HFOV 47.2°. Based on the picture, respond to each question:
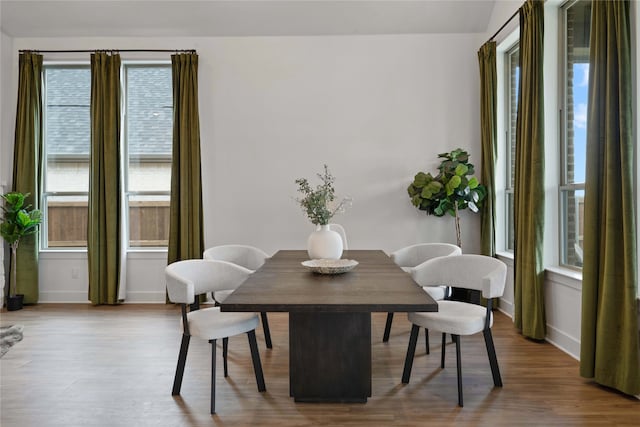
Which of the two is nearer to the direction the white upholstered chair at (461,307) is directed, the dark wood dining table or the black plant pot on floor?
the dark wood dining table

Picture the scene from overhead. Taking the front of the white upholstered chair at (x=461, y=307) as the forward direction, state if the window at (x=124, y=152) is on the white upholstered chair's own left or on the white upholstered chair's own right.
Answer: on the white upholstered chair's own right

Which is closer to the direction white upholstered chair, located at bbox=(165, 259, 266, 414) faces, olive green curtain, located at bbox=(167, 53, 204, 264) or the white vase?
the white vase

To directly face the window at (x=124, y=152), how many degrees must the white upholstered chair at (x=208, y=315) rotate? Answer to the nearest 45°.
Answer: approximately 135° to its left

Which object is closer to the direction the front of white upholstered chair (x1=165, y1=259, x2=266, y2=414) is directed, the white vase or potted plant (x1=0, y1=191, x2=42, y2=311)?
the white vase

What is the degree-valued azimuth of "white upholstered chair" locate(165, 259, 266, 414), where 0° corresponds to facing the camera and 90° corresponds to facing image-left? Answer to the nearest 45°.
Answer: approximately 315°

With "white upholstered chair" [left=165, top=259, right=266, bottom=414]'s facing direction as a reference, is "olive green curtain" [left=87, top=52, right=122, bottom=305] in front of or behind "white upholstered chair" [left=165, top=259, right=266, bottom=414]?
behind

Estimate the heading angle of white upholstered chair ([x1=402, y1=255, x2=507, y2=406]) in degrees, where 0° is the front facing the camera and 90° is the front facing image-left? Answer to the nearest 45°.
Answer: approximately 45°
